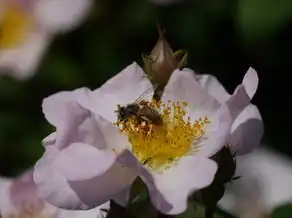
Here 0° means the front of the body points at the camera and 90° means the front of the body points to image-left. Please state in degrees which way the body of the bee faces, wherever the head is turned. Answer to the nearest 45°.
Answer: approximately 90°

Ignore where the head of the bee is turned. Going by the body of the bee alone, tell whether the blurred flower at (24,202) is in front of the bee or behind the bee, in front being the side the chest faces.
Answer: in front
